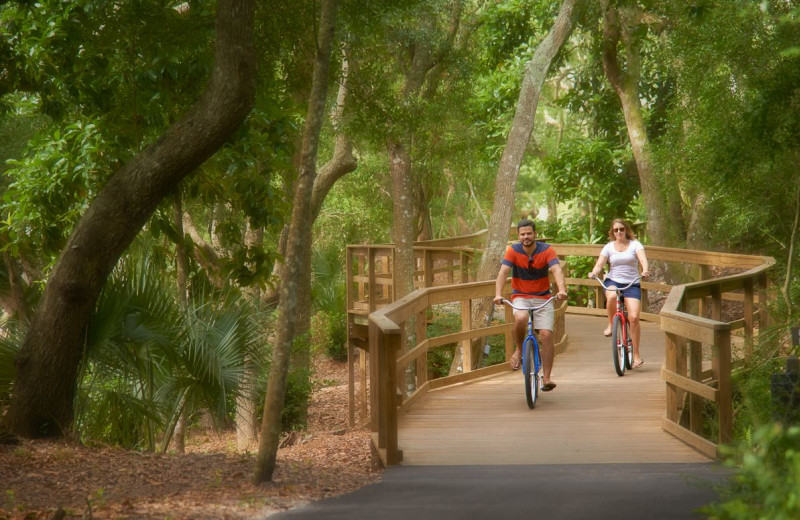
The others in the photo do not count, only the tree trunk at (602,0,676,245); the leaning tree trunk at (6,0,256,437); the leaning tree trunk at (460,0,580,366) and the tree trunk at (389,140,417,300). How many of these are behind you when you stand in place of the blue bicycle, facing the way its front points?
3

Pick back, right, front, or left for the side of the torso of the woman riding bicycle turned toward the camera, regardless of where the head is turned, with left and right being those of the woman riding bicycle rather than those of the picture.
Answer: front

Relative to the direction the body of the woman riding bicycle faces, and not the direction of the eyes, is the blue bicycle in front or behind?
in front

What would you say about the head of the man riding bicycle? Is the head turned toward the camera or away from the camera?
toward the camera

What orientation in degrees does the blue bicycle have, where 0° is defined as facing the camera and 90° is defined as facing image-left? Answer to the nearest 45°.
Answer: approximately 0°

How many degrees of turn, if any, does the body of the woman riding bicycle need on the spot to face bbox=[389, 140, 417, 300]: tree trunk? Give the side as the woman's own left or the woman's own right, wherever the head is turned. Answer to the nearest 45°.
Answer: approximately 135° to the woman's own right

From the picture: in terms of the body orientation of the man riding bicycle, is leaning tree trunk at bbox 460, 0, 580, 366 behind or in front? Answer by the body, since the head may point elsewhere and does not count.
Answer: behind

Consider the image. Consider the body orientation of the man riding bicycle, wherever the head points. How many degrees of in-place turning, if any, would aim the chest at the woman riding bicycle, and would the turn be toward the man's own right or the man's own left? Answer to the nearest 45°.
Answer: approximately 135° to the man's own left

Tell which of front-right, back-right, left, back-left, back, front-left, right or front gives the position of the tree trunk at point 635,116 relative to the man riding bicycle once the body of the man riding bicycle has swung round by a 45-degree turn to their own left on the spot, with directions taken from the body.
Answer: back-left

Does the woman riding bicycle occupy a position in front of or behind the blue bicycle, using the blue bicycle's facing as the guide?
behind

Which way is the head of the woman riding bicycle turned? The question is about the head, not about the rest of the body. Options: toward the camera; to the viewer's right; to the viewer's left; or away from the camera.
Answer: toward the camera

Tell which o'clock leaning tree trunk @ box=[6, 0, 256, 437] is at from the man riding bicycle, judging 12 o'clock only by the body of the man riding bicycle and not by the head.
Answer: The leaning tree trunk is roughly at 2 o'clock from the man riding bicycle.

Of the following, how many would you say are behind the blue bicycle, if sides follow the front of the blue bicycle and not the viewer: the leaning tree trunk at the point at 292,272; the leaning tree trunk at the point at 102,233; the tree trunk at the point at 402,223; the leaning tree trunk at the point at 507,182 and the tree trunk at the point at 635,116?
3

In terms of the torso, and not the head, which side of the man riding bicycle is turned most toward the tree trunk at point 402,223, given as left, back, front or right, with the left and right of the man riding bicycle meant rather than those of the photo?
back

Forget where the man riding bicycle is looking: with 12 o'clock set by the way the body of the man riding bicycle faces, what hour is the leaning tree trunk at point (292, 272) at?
The leaning tree trunk is roughly at 1 o'clock from the man riding bicycle.

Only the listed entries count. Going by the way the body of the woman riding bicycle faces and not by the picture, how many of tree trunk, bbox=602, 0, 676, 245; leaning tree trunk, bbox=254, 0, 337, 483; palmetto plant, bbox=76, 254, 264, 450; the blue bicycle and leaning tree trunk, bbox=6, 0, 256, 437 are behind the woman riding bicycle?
1

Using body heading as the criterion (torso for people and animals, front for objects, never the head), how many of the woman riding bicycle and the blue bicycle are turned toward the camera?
2
